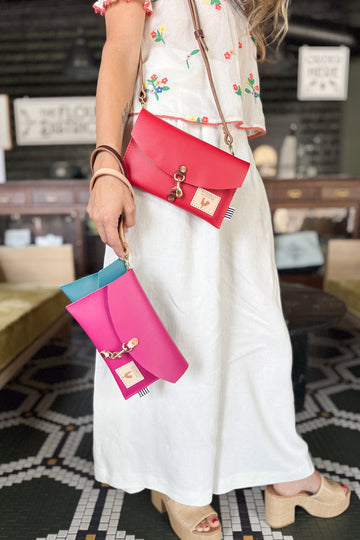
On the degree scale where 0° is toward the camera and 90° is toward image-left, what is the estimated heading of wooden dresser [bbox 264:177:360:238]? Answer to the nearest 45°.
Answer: approximately 0°

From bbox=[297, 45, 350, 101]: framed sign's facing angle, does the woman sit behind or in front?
in front

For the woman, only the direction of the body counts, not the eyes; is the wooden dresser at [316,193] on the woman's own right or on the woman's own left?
on the woman's own left

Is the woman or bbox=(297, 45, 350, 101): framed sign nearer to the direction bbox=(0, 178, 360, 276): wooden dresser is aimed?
the woman

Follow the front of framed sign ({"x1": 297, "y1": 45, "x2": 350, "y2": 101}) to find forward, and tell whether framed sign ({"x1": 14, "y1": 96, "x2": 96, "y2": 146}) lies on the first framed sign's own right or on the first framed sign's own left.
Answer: on the first framed sign's own right

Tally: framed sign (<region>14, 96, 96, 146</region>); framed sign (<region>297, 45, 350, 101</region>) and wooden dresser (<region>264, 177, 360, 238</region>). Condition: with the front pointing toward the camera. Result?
3

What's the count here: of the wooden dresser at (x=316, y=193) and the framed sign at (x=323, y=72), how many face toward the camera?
2

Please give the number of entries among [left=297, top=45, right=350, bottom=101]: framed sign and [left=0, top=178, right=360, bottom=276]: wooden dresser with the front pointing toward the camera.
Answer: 2

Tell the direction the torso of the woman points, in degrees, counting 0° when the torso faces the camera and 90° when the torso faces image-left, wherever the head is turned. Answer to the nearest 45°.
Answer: approximately 315°

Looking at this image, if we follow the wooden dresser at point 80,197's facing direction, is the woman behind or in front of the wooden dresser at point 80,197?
in front

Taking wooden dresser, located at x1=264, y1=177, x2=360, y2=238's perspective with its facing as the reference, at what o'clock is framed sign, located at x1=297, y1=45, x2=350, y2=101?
The framed sign is roughly at 6 o'clock from the wooden dresser.

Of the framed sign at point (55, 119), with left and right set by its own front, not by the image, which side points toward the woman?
front
